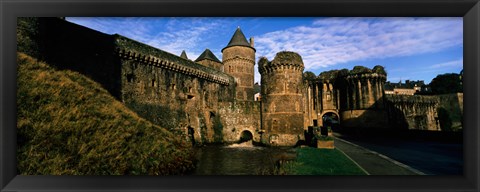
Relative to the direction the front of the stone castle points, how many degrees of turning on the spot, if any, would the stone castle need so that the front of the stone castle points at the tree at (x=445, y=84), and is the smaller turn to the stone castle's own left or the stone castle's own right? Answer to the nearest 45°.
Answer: approximately 135° to the stone castle's own left

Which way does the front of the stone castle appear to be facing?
toward the camera
